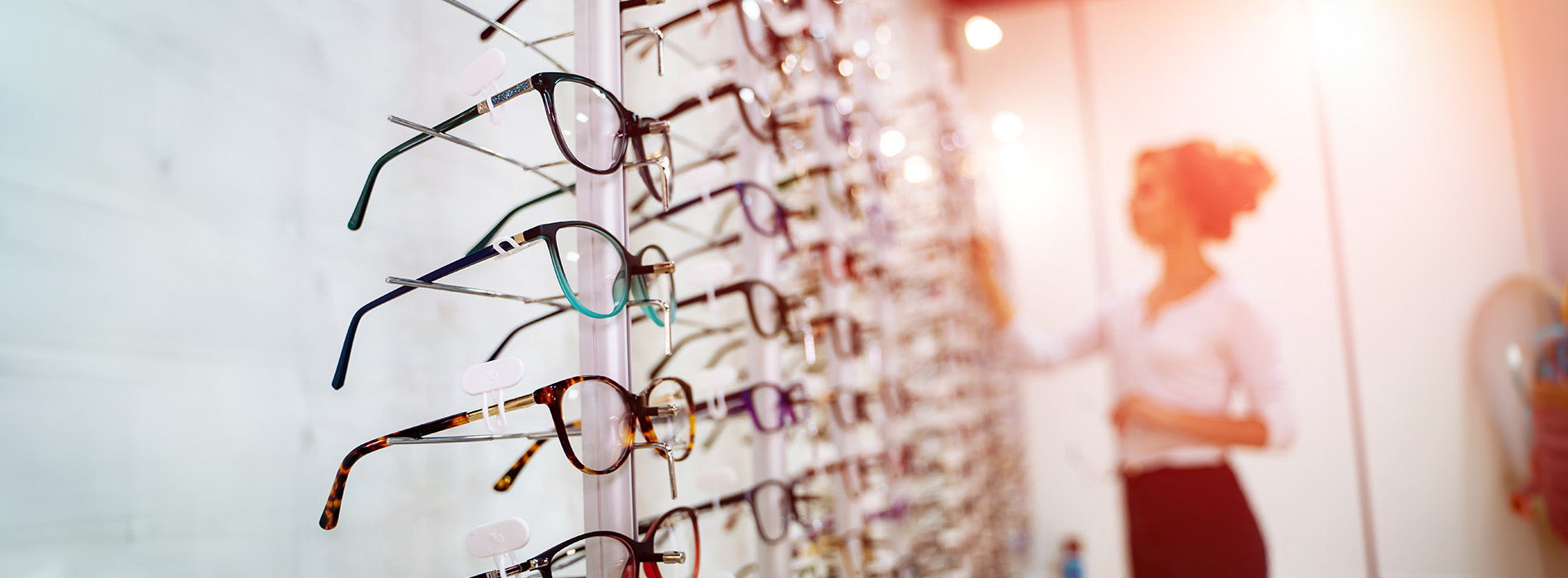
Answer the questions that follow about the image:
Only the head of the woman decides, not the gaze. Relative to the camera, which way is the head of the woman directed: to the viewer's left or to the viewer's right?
to the viewer's left

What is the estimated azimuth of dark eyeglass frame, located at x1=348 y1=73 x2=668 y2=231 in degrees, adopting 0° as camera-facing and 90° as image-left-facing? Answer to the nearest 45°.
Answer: approximately 315°

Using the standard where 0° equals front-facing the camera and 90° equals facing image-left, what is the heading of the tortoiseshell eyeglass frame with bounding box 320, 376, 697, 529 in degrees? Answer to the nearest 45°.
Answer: approximately 315°
